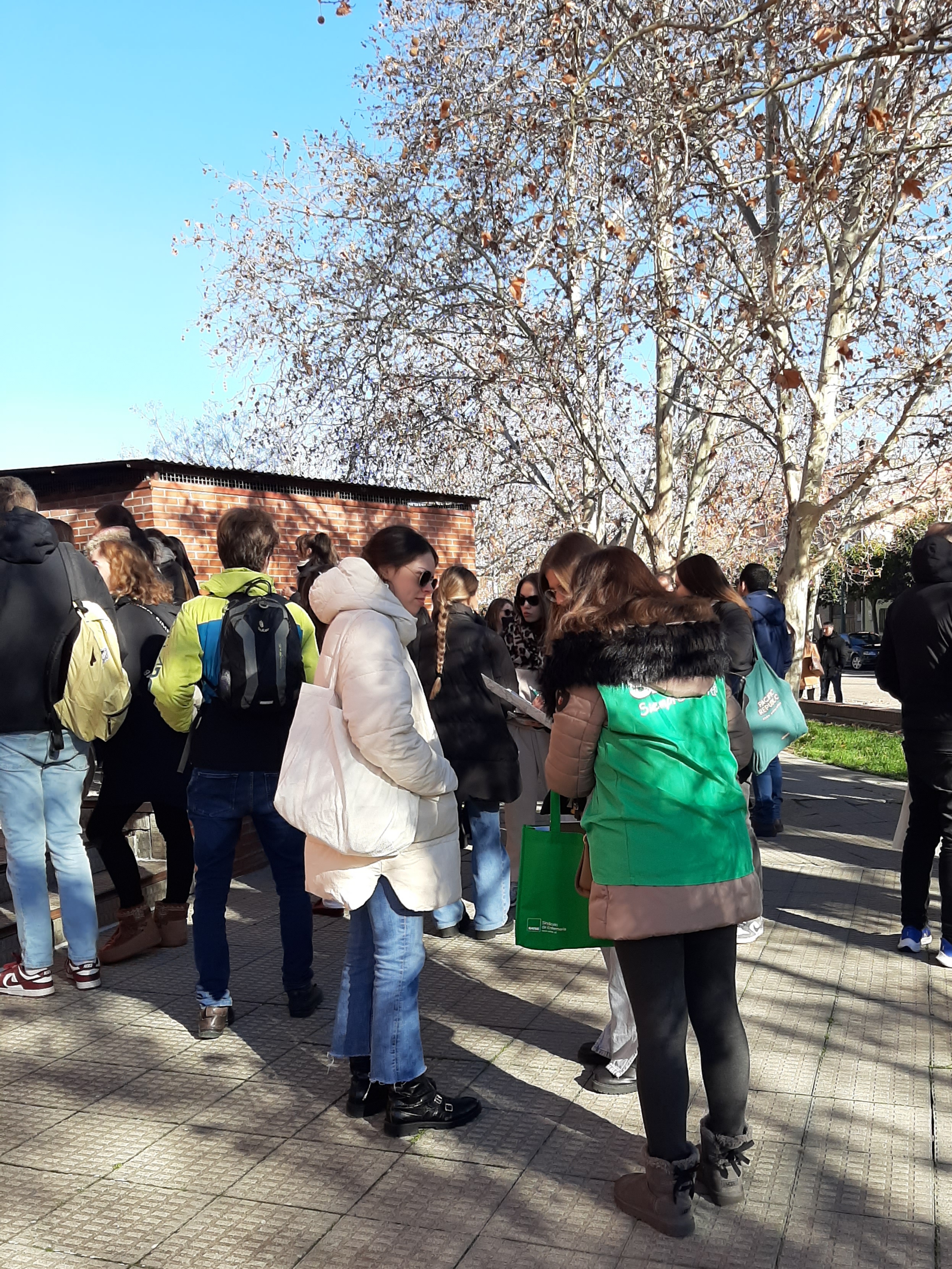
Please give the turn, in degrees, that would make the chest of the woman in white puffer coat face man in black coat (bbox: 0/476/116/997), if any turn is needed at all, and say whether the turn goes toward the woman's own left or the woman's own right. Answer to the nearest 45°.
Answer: approximately 135° to the woman's own left

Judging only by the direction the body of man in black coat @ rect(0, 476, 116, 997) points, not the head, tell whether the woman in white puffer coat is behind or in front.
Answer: behind

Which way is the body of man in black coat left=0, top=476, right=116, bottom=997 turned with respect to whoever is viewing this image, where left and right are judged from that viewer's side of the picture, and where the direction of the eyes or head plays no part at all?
facing away from the viewer and to the left of the viewer

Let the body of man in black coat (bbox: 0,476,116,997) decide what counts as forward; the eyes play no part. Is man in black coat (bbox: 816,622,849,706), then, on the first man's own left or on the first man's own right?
on the first man's own right

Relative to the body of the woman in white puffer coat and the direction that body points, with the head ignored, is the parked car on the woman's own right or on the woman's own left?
on the woman's own left

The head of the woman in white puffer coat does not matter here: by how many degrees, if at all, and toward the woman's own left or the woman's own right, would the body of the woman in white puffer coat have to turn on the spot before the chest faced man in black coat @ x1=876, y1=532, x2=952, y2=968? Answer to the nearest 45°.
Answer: approximately 45° to the woman's own left

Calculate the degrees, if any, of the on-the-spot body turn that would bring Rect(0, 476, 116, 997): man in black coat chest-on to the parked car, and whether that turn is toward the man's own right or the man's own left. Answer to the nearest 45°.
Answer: approximately 90° to the man's own right

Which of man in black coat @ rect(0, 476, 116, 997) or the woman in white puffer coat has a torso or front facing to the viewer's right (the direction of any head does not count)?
the woman in white puffer coat

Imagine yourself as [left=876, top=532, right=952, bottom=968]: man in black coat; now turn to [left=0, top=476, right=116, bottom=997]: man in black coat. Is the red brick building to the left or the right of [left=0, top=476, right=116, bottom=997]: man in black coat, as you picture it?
right

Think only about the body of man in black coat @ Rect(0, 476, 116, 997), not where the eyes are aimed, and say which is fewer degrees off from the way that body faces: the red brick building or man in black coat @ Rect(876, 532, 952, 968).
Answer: the red brick building

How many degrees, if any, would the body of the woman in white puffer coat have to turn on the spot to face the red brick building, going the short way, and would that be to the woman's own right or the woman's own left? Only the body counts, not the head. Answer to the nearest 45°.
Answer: approximately 90° to the woman's own left

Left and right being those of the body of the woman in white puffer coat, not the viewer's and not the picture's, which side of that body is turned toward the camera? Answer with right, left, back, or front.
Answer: right

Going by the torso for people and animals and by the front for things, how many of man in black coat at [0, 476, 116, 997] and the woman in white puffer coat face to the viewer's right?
1

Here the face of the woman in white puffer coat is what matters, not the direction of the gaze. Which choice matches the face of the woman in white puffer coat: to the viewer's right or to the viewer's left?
to the viewer's right
